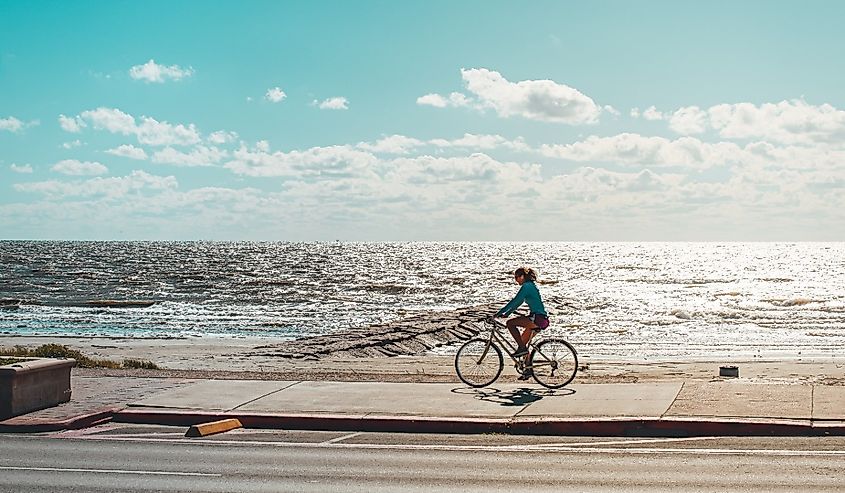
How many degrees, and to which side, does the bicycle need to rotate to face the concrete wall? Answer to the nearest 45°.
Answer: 0° — it already faces it

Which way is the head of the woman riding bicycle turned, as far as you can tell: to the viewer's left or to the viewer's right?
to the viewer's left

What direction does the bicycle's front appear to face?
to the viewer's left

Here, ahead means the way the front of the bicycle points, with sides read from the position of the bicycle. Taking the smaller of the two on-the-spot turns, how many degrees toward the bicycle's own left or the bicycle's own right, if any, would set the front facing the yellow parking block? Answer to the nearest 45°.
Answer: approximately 45° to the bicycle's own left

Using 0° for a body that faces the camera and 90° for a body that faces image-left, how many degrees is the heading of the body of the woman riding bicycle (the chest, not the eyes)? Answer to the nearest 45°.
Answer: approximately 90°

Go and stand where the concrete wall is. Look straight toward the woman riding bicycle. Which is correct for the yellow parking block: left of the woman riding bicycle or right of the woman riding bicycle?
right

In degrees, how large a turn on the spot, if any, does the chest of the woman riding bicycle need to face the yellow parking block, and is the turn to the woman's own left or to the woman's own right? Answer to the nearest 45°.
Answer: approximately 45° to the woman's own left

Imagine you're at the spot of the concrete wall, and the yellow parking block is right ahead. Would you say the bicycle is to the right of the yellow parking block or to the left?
left
